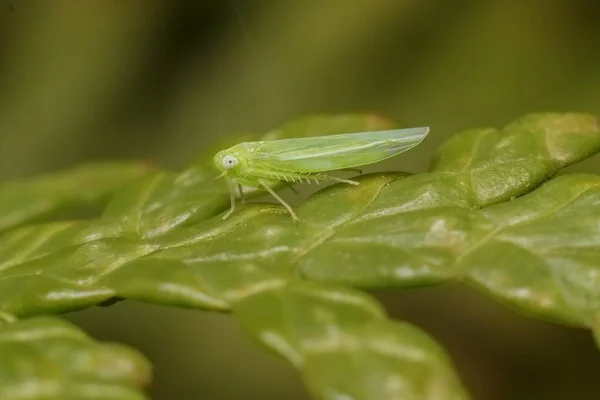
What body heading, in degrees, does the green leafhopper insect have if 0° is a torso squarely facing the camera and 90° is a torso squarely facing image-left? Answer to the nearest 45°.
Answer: approximately 90°

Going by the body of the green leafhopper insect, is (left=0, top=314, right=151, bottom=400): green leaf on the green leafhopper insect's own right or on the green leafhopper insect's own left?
on the green leafhopper insect's own left
